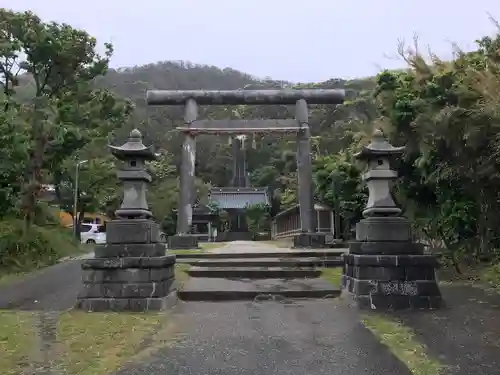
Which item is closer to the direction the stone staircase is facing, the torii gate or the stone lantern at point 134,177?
the stone lantern

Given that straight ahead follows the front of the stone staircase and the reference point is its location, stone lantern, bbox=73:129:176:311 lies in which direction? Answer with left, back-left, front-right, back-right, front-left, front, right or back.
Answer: front-right

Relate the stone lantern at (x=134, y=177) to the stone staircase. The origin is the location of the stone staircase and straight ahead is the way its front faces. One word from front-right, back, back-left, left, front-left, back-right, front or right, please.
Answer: front-right

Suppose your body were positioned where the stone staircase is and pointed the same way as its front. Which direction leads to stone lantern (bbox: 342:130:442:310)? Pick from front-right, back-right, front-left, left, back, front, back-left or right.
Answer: front-left

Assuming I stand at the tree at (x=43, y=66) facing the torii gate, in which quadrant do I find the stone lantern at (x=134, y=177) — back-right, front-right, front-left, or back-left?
front-right

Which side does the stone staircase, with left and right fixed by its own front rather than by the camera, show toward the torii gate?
back

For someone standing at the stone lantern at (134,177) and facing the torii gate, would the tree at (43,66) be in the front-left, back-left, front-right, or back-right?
front-left

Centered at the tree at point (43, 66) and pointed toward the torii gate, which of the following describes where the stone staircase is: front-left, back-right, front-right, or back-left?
front-right

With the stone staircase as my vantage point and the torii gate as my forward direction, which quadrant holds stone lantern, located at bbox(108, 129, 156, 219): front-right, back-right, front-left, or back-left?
back-left

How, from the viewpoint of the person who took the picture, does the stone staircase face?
facing the viewer

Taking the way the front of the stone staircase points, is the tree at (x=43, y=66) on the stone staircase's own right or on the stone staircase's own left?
on the stone staircase's own right
